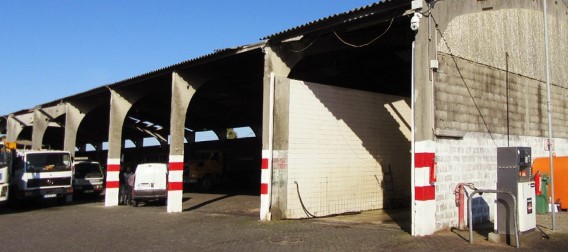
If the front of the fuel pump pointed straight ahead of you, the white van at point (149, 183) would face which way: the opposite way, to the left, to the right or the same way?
the opposite way

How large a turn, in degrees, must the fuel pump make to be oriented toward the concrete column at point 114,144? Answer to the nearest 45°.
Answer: approximately 135° to its right

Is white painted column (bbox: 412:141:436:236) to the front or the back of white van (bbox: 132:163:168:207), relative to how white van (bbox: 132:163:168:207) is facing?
to the back

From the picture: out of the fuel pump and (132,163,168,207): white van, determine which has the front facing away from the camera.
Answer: the white van

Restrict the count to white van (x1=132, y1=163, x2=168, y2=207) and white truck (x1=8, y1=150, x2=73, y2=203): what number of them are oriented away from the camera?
1

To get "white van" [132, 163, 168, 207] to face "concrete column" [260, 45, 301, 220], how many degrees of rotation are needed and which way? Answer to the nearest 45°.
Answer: approximately 135° to its right

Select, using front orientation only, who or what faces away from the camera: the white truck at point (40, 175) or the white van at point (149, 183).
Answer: the white van

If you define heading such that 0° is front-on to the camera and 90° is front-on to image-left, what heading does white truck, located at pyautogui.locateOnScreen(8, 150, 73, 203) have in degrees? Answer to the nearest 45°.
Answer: approximately 315°

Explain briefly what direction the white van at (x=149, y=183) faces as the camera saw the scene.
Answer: facing away from the viewer

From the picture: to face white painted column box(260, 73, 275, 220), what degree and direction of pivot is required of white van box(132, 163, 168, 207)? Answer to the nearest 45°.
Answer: approximately 135° to its right

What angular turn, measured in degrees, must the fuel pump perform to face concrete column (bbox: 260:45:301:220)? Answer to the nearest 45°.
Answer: approximately 135° to its right
